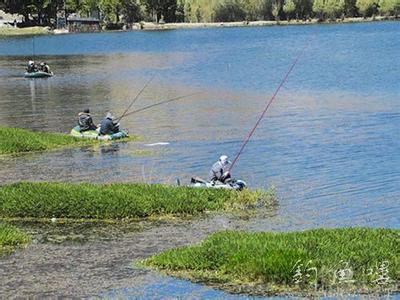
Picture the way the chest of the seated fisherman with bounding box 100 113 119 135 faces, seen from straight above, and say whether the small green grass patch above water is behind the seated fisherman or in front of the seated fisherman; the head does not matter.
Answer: behind

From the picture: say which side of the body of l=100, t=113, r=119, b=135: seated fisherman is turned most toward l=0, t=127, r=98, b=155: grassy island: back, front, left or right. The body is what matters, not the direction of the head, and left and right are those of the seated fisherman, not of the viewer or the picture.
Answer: back

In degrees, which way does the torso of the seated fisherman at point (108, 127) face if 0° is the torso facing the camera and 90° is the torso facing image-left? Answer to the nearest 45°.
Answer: approximately 225°

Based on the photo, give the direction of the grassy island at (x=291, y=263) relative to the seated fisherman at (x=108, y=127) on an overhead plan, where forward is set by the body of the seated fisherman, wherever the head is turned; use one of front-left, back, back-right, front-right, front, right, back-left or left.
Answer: back-right

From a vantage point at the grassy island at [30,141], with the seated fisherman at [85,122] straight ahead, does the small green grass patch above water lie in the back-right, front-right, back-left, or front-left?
back-right

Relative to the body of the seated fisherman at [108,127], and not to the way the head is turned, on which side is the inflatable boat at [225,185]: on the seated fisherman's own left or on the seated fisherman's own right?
on the seated fisherman's own right
